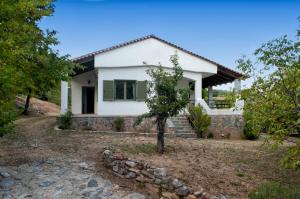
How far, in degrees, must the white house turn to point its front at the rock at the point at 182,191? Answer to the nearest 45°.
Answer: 0° — it already faces it

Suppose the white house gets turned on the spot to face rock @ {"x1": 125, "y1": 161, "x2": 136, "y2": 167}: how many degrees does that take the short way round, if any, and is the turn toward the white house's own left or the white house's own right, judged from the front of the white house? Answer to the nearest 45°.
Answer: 0° — it already faces it

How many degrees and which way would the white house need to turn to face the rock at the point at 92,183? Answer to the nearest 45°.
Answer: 0° — it already faces it

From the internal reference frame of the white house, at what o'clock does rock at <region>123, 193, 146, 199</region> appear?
The rock is roughly at 12 o'clock from the white house.

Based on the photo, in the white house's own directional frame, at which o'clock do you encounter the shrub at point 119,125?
The shrub is roughly at 12 o'clock from the white house.

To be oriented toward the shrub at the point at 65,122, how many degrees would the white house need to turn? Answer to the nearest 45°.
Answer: approximately 45° to its right

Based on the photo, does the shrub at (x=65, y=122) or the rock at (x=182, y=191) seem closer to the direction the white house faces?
the rock

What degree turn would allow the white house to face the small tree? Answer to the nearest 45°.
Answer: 0° — it already faces it

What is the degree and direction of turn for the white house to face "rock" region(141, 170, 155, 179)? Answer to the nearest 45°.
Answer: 0° — it already faces it

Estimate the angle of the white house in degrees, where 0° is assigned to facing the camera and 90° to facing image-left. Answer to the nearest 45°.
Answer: approximately 0°

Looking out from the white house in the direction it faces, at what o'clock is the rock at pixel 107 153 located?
The rock is roughly at 12 o'clock from the white house.

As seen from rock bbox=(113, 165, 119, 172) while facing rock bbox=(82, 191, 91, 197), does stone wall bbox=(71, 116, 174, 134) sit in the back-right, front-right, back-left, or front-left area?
back-right

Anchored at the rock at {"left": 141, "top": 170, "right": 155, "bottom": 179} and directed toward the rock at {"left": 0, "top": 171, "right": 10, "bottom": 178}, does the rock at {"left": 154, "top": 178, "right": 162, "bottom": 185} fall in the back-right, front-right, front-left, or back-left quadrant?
back-left
